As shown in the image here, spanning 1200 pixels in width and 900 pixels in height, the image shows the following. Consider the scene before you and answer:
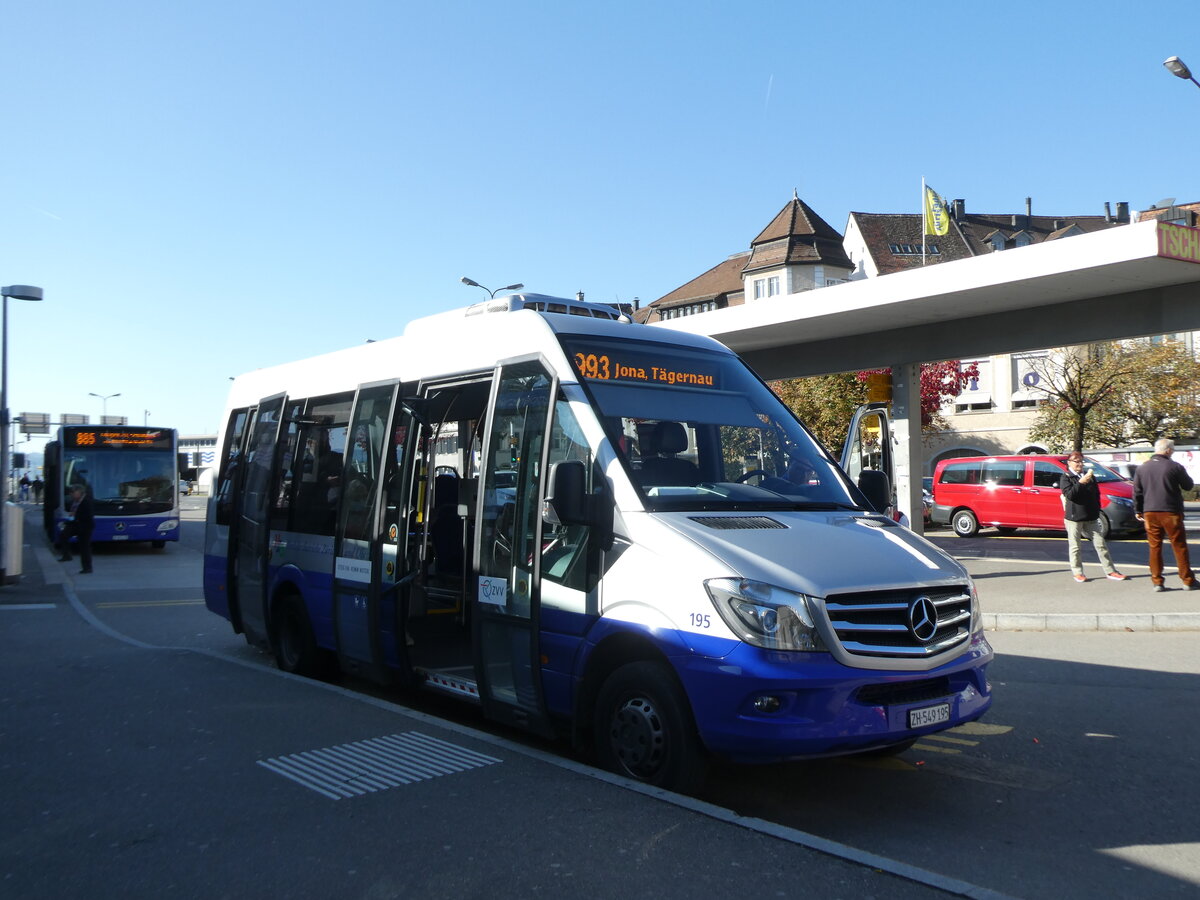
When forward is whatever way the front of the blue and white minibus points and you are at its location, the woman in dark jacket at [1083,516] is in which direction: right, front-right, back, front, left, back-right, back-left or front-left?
left

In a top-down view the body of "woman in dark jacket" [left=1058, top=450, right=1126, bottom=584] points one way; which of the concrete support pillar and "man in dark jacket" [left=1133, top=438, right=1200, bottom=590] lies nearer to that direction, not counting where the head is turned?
the man in dark jacket

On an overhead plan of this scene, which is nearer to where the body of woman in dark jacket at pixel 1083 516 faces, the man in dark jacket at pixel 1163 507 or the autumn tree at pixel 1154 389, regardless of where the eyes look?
the man in dark jacket

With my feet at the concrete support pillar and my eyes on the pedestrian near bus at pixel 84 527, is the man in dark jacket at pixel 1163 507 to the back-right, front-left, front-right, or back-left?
back-left

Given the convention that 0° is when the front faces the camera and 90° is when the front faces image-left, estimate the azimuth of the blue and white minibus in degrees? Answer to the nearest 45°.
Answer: approximately 315°

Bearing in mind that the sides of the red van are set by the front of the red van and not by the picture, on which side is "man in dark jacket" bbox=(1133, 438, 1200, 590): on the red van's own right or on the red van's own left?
on the red van's own right

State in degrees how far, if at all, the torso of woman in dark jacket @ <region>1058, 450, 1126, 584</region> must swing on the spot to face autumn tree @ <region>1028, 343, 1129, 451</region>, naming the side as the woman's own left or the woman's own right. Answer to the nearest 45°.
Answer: approximately 135° to the woman's own left

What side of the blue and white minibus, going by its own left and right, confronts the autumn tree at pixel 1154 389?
left

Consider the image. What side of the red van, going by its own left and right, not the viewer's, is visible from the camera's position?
right
